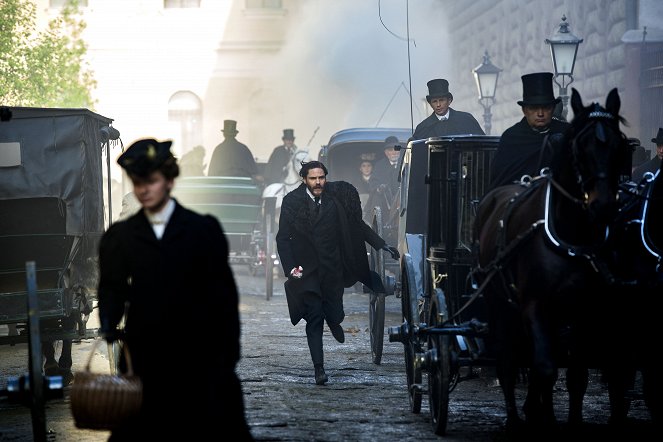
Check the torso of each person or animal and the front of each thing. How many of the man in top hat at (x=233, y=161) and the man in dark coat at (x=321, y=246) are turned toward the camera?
1

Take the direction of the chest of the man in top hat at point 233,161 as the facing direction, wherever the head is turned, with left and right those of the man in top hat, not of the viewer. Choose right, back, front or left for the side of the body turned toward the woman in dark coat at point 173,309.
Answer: back

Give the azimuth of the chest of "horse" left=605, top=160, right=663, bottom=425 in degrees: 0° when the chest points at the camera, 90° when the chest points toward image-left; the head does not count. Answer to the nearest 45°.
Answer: approximately 315°

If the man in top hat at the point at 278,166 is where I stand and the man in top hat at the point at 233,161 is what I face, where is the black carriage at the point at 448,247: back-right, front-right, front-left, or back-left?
front-left

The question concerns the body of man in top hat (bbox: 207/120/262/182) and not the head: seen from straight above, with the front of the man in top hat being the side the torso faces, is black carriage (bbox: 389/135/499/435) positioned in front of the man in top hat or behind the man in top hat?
behind

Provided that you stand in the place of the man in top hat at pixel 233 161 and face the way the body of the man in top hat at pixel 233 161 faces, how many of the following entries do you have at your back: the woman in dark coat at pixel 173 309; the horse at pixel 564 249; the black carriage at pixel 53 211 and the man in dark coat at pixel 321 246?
4

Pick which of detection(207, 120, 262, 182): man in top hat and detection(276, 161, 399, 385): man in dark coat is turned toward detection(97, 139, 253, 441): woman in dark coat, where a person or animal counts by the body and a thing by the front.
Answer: detection(276, 161, 399, 385): man in dark coat

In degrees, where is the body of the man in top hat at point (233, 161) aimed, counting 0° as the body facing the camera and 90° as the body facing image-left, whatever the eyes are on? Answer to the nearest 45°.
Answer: approximately 180°

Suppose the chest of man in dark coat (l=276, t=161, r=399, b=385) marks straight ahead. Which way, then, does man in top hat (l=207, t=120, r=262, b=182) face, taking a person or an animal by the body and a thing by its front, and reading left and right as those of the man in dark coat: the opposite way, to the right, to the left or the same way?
the opposite way

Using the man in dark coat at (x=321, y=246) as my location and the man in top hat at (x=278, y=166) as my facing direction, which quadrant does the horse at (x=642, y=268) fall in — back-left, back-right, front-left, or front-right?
back-right

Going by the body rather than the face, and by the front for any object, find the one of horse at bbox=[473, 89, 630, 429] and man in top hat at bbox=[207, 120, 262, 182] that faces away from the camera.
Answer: the man in top hat
